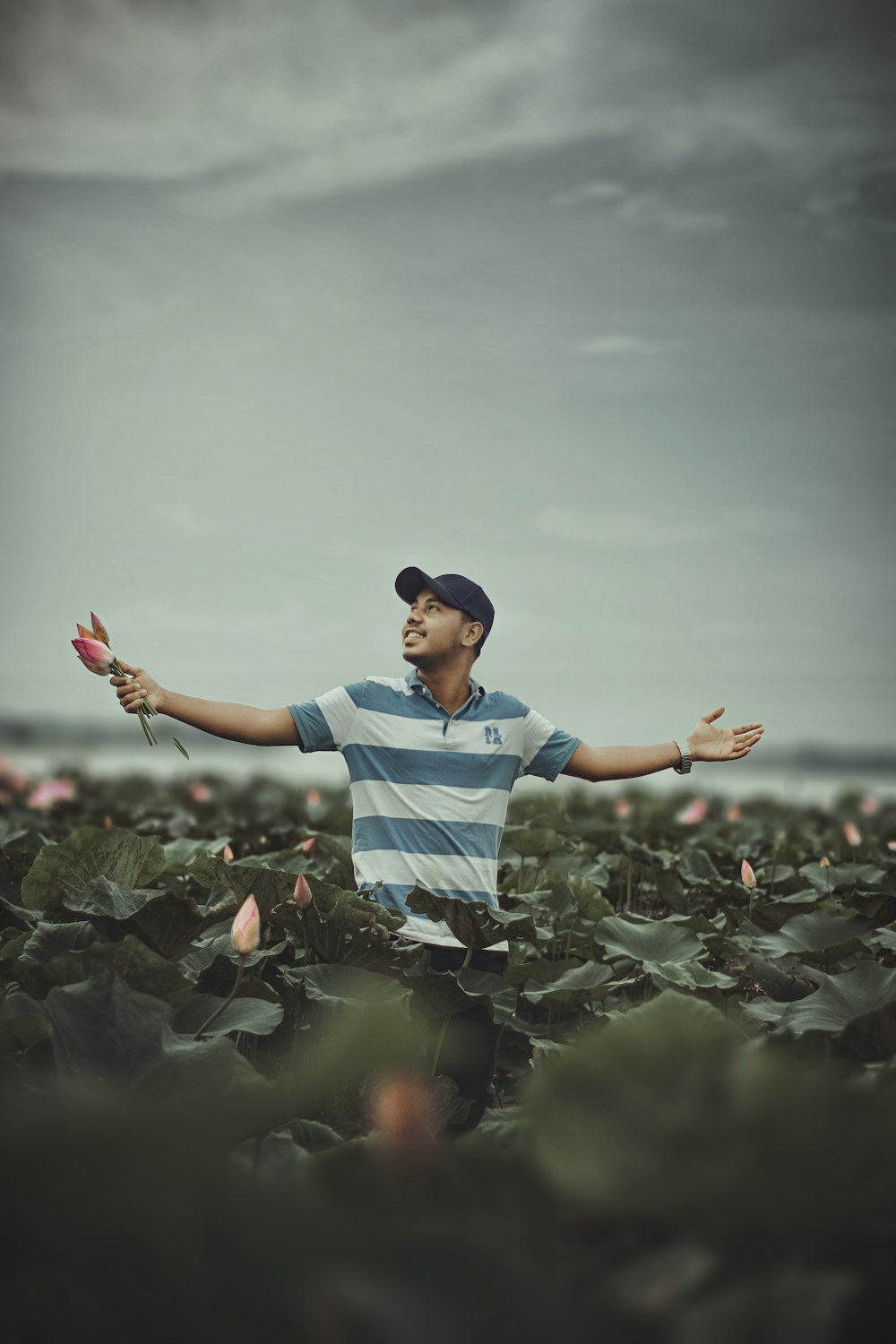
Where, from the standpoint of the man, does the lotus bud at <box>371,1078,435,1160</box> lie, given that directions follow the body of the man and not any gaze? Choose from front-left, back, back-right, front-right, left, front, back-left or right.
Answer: front

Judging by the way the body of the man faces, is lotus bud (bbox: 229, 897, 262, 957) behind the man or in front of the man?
in front

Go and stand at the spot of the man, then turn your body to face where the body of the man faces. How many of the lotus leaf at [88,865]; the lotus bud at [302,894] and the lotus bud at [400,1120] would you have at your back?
0

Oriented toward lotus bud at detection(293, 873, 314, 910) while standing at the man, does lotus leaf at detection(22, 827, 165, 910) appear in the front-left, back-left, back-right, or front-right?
front-right

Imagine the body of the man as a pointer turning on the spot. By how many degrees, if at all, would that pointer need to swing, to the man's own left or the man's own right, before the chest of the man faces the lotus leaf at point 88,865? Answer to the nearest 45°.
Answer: approximately 45° to the man's own right

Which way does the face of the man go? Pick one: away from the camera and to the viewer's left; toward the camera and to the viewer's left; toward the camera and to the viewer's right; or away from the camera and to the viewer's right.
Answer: toward the camera and to the viewer's left

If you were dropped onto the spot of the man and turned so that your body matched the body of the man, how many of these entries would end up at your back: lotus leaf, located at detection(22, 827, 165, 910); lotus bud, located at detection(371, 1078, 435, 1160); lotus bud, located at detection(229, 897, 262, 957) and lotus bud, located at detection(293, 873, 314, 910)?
0

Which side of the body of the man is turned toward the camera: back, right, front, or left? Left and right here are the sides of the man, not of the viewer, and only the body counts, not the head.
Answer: front

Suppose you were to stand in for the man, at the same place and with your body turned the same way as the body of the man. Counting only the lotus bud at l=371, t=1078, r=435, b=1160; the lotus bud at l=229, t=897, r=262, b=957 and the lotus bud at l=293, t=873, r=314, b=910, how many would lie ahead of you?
3

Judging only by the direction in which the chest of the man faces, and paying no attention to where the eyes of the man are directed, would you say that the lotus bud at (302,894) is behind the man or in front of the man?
in front
